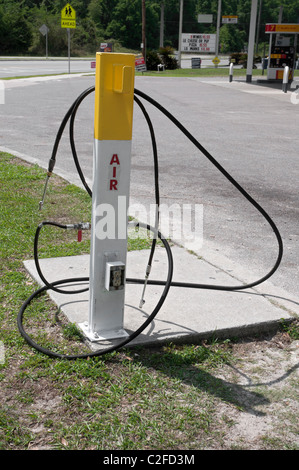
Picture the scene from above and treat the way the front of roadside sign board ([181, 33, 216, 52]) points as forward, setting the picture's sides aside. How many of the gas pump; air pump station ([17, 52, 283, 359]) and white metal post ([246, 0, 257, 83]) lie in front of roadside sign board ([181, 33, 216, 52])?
3

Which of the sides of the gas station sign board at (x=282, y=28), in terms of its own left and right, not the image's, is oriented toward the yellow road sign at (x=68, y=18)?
right

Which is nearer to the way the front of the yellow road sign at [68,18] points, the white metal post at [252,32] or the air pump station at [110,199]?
the air pump station

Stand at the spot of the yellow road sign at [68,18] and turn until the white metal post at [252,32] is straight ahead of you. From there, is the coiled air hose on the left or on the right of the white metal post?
right

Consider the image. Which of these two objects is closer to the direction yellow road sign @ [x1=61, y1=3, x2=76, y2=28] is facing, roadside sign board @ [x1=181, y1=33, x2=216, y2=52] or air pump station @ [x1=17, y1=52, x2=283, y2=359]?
the air pump station
